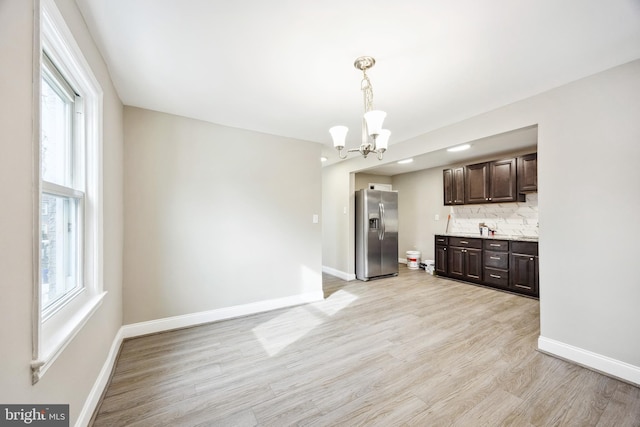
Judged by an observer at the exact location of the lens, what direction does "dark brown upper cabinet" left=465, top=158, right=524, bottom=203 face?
facing the viewer and to the left of the viewer

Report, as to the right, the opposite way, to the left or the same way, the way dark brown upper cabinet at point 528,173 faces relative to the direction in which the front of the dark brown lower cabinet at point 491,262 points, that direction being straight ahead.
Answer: the same way

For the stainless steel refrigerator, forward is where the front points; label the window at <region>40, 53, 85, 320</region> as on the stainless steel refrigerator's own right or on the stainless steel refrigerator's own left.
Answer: on the stainless steel refrigerator's own right

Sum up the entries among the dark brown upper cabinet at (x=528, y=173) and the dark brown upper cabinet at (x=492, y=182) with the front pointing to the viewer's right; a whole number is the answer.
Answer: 0

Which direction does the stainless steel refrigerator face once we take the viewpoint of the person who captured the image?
facing the viewer and to the right of the viewer

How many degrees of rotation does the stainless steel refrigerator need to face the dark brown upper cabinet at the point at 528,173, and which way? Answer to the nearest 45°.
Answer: approximately 45° to its left

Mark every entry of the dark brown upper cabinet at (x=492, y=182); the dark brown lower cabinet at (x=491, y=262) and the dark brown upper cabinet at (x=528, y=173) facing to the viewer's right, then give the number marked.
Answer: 0

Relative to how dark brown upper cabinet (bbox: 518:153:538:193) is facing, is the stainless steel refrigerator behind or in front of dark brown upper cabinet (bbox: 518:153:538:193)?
in front

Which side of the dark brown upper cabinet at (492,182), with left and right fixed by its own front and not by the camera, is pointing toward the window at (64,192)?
front

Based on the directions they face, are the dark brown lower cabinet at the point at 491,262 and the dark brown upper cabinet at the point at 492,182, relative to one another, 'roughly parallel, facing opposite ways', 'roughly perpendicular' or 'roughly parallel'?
roughly parallel

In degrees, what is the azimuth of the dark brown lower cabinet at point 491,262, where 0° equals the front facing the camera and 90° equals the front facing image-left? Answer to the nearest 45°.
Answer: approximately 45°

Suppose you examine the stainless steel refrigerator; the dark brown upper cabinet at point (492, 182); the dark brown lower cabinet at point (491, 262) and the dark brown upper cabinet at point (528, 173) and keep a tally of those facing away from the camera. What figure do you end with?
0

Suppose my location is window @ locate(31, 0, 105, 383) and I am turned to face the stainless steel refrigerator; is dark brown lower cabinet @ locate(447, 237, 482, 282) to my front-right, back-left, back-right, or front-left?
front-right

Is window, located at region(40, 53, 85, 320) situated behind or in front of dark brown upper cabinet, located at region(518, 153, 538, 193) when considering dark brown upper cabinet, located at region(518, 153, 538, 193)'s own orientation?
in front
